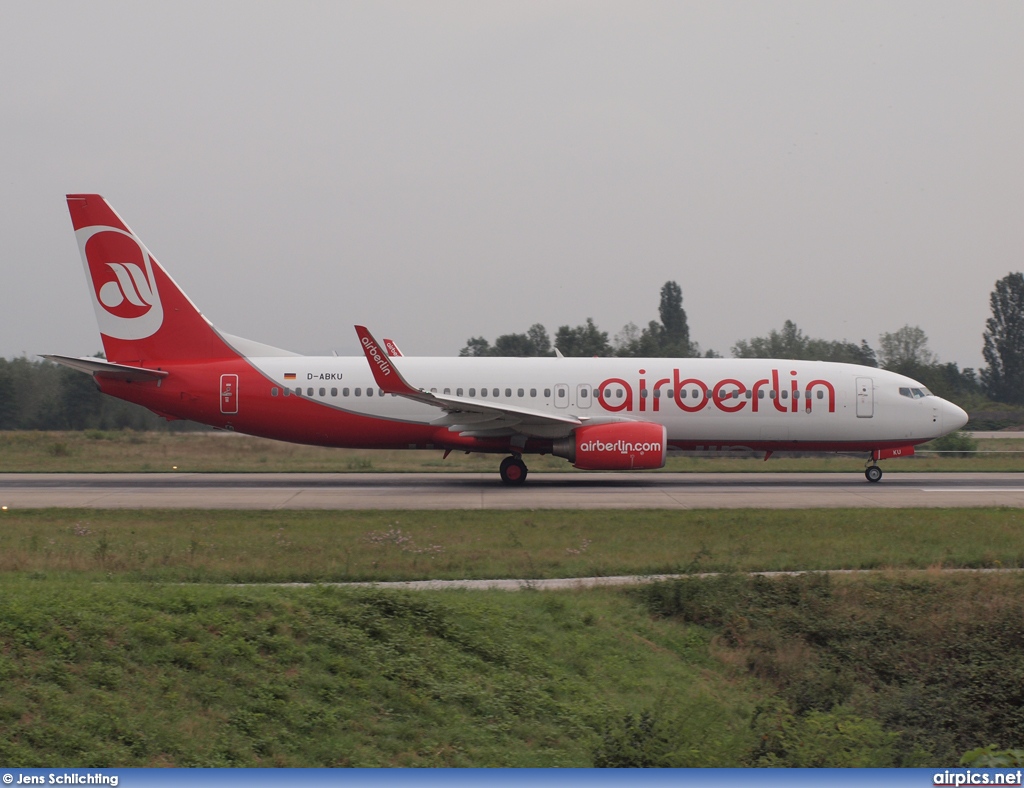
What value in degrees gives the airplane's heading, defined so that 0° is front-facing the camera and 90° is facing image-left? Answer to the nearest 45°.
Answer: approximately 270°
